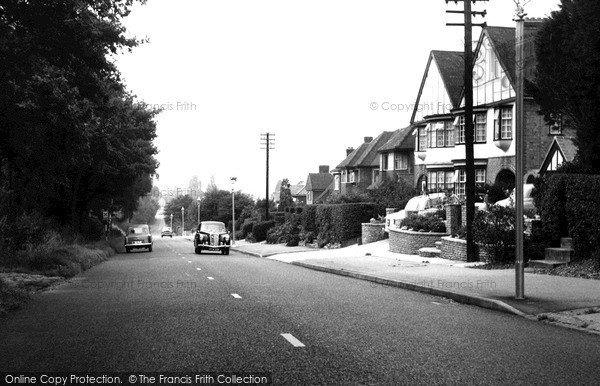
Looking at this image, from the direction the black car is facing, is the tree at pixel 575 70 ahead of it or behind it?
ahead

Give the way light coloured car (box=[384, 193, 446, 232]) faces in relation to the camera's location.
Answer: facing the viewer and to the left of the viewer

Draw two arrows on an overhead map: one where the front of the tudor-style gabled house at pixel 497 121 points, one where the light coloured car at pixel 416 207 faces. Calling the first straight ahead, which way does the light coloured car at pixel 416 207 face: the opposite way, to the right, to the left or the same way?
the same way

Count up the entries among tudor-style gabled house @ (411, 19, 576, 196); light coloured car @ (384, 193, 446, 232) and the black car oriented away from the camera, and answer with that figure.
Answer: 0

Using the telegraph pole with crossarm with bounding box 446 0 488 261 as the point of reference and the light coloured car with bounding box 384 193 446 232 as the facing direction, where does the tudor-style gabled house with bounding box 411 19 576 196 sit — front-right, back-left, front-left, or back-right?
front-right

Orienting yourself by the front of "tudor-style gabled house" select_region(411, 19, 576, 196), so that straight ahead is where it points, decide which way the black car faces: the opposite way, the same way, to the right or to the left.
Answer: to the left

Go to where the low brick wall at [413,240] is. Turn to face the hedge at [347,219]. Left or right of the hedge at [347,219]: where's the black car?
left

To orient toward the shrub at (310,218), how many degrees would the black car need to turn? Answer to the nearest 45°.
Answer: approximately 135° to its left

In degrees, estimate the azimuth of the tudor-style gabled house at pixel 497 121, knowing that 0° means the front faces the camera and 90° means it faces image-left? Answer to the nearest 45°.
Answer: approximately 45°

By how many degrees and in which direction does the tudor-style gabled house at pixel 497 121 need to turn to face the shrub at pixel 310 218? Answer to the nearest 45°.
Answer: approximately 45° to its right

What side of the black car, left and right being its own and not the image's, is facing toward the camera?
front

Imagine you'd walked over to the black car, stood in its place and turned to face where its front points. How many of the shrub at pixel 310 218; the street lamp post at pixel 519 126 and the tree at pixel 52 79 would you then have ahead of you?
2
